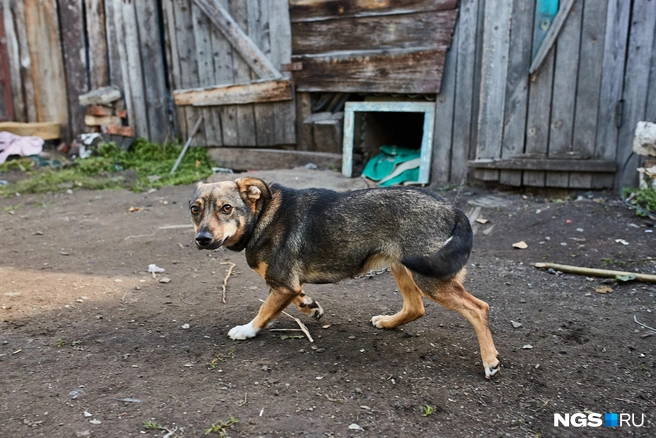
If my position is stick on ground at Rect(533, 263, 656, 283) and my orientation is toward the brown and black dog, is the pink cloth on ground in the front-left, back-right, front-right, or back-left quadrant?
front-right

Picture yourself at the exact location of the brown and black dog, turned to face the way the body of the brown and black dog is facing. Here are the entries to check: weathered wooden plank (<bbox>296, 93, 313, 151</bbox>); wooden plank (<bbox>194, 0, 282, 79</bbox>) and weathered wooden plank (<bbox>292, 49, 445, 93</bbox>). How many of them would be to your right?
3

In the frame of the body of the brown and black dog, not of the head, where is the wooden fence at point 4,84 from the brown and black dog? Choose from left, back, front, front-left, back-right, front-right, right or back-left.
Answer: front-right

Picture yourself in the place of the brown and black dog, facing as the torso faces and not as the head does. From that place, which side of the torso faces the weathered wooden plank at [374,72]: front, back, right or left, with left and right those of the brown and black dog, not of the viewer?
right

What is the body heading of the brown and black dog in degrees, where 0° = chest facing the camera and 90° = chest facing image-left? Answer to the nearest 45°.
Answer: approximately 90°

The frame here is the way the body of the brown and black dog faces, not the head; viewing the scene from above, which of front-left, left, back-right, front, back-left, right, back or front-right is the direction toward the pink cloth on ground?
front-right

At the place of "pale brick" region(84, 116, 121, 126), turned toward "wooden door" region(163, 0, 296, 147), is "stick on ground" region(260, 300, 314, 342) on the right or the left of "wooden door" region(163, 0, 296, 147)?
right

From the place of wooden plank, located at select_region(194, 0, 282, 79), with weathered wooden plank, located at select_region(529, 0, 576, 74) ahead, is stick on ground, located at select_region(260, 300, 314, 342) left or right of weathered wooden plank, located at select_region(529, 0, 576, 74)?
right

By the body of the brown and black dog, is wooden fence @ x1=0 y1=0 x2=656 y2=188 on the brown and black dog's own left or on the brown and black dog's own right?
on the brown and black dog's own right

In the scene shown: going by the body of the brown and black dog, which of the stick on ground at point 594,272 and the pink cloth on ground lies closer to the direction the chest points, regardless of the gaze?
the pink cloth on ground
